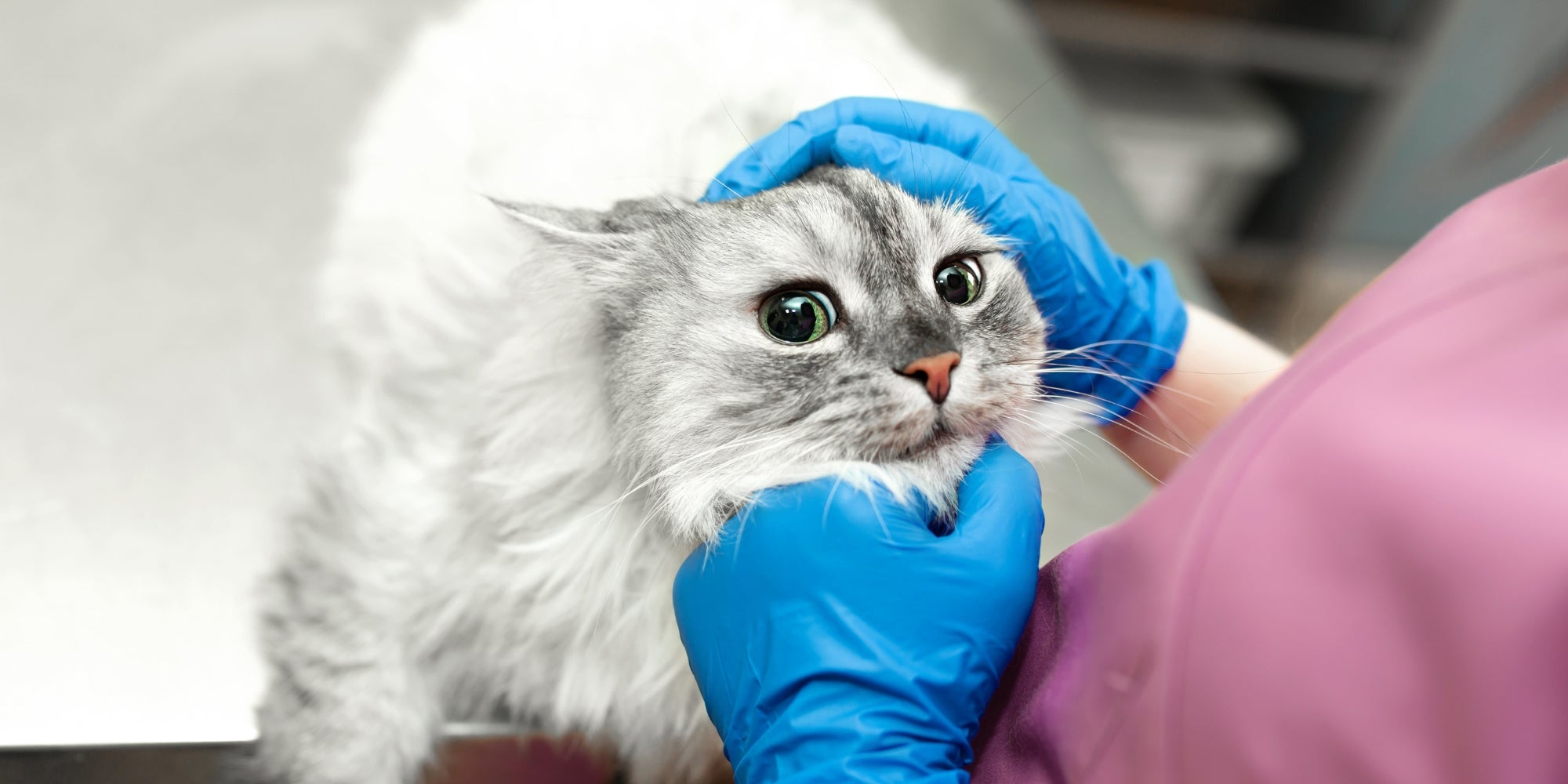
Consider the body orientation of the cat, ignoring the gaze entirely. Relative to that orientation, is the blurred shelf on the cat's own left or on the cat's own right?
on the cat's own left

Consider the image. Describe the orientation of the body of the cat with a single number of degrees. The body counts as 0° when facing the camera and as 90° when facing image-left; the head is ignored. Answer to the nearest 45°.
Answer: approximately 315°
